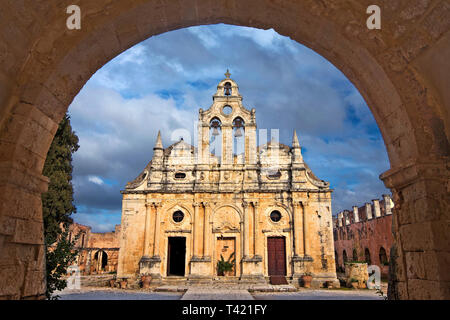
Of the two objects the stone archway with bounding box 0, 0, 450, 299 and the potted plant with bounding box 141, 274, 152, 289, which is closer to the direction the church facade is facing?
the stone archway

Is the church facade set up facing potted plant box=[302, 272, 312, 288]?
no

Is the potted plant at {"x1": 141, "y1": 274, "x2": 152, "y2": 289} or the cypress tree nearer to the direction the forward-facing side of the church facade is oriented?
the cypress tree

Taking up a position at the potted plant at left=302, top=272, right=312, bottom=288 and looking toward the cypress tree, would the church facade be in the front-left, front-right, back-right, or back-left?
front-right

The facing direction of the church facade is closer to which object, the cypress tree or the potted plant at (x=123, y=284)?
the cypress tree

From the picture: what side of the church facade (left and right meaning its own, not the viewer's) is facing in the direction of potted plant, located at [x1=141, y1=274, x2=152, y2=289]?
right

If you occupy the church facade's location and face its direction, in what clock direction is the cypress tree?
The cypress tree is roughly at 1 o'clock from the church facade.

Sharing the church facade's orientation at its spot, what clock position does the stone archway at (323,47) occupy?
The stone archway is roughly at 12 o'clock from the church facade.

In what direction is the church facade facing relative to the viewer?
toward the camera
